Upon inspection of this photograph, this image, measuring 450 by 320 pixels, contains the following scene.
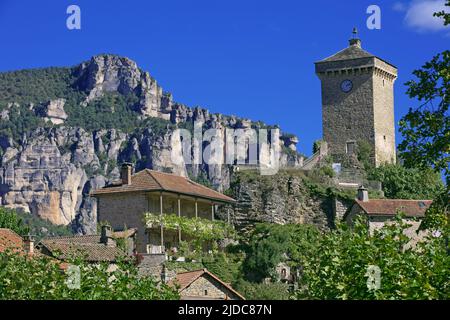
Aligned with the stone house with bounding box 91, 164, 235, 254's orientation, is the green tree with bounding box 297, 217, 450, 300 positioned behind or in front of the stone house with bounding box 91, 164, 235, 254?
in front

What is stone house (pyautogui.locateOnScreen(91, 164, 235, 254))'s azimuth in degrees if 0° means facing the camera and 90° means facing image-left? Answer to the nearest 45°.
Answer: approximately 315°

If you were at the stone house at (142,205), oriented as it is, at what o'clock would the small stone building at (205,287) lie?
The small stone building is roughly at 1 o'clock from the stone house.
